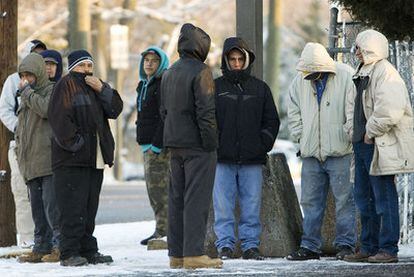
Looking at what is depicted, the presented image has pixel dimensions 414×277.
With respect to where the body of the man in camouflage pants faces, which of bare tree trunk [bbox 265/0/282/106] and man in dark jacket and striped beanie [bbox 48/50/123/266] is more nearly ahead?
the man in dark jacket and striped beanie

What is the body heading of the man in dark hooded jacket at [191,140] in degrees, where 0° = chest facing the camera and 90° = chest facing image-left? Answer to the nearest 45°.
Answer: approximately 225°

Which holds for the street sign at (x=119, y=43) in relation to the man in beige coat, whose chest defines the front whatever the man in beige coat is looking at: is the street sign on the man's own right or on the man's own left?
on the man's own right

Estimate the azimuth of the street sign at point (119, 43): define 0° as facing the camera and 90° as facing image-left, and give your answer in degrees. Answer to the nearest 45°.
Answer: approximately 0°

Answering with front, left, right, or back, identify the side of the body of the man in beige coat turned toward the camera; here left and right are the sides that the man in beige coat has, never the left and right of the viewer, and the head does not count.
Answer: left
